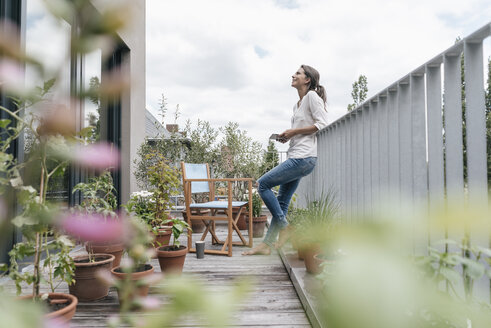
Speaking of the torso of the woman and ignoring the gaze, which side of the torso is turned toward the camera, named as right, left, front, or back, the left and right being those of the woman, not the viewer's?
left

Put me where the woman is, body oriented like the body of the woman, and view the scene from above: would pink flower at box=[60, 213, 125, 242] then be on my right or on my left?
on my left

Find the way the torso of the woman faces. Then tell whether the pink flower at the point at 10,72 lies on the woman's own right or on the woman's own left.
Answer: on the woman's own left

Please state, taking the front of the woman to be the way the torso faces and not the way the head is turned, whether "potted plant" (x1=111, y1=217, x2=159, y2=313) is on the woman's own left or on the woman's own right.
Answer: on the woman's own left

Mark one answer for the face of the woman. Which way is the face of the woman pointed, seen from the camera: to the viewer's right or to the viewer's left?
to the viewer's left

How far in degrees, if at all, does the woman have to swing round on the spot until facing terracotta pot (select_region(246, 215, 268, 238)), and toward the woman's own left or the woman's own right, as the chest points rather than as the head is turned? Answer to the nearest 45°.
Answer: approximately 90° to the woman's own right

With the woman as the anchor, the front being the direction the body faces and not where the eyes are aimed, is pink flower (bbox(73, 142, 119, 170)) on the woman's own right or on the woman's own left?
on the woman's own left

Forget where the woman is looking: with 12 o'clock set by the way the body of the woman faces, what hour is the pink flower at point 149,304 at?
The pink flower is roughly at 9 o'clock from the woman.

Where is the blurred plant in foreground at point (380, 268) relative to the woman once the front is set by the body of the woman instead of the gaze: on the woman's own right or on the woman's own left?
on the woman's own left
